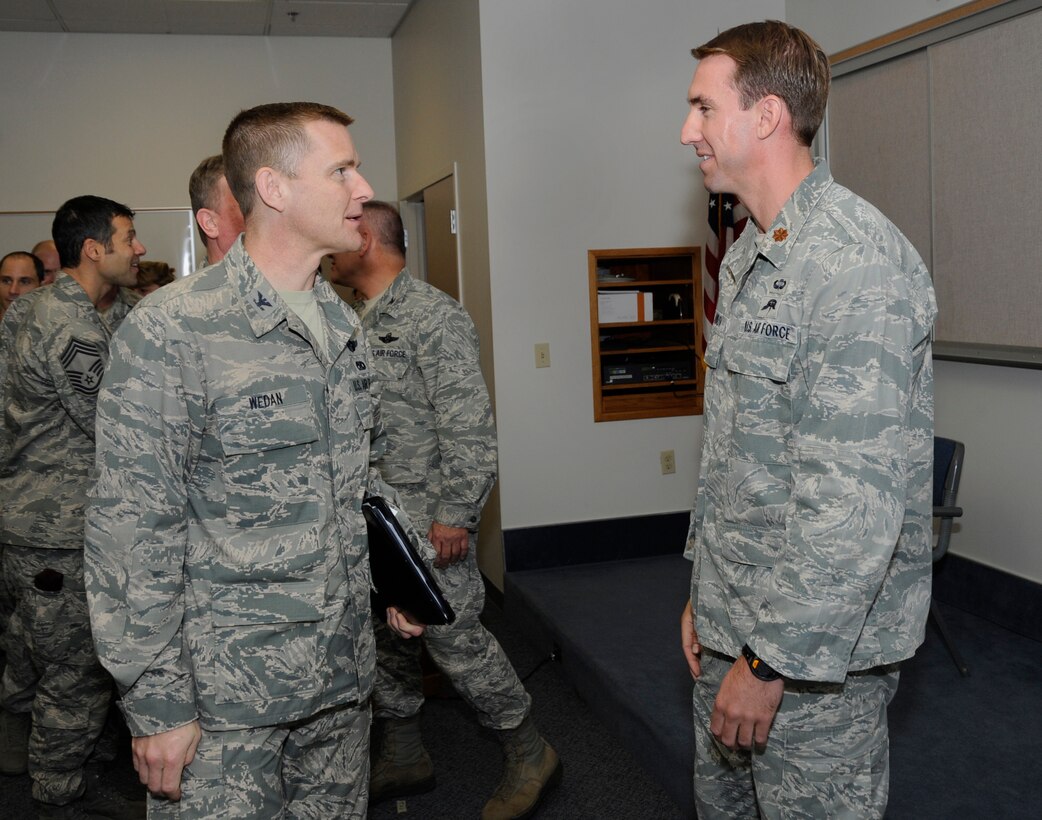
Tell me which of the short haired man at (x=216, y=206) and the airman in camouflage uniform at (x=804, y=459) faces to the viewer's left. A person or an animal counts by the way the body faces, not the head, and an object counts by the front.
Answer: the airman in camouflage uniform

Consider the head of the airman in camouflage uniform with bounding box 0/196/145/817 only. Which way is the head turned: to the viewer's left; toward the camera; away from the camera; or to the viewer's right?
to the viewer's right

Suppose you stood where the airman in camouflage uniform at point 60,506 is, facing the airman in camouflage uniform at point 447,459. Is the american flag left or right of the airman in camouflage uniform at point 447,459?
left

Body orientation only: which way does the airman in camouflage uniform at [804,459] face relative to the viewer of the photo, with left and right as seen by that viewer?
facing to the left of the viewer

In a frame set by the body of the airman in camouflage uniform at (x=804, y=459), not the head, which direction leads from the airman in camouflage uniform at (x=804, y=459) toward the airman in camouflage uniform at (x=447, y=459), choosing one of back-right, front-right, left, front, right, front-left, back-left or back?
front-right

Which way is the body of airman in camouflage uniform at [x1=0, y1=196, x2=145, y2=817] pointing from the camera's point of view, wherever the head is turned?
to the viewer's right

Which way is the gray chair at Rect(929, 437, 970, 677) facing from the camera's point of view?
to the viewer's left

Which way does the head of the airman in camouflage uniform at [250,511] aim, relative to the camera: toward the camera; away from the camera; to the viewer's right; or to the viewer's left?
to the viewer's right

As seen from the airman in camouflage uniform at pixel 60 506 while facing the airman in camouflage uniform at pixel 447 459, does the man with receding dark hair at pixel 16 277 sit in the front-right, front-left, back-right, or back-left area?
back-left
